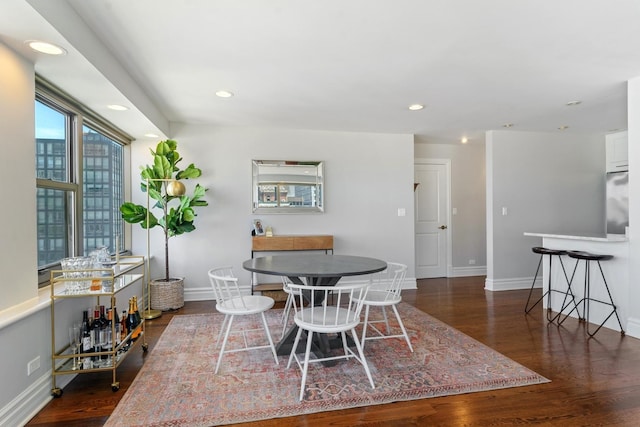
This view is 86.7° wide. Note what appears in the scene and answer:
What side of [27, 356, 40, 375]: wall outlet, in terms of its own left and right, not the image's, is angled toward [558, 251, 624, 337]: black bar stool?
front

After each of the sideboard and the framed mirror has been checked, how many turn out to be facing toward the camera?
2

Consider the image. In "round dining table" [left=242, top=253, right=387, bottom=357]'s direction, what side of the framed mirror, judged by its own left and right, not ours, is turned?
front

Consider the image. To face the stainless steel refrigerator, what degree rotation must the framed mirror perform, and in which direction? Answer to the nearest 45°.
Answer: approximately 90° to its left

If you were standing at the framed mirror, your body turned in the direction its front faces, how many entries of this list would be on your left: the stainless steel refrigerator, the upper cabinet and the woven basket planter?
2

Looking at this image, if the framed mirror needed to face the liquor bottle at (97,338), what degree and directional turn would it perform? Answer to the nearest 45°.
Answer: approximately 45° to its right

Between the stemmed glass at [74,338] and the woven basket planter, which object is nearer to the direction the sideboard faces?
the stemmed glass

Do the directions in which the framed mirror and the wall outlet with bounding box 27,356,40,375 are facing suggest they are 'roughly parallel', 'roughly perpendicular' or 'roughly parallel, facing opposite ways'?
roughly perpendicular

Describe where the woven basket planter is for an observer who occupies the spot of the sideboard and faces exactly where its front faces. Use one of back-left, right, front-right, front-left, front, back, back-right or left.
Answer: right

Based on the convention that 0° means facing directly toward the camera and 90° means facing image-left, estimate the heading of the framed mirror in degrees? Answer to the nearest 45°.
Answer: approximately 0°

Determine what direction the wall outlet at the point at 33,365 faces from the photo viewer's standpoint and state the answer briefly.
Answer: facing the viewer and to the right of the viewer

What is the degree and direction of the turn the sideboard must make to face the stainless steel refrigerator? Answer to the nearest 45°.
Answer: approximately 90° to its left

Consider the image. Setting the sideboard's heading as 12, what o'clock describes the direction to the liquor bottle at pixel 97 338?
The liquor bottle is roughly at 1 o'clock from the sideboard.

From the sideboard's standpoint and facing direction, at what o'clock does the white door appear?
The white door is roughly at 8 o'clock from the sideboard.

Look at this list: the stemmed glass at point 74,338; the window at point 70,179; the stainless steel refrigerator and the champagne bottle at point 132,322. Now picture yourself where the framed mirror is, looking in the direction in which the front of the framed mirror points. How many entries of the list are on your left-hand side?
1

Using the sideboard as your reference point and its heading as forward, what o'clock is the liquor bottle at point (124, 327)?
The liquor bottle is roughly at 1 o'clock from the sideboard.
